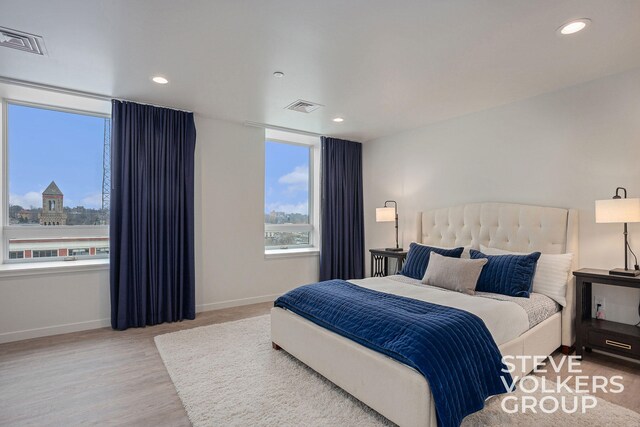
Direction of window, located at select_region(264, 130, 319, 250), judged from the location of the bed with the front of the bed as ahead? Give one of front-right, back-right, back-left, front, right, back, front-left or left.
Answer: right

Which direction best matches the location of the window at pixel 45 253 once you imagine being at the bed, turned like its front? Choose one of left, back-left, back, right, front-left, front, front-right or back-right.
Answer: front-right

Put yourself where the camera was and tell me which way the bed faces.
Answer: facing the viewer and to the left of the viewer

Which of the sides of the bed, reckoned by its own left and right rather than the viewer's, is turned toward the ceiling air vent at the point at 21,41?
front

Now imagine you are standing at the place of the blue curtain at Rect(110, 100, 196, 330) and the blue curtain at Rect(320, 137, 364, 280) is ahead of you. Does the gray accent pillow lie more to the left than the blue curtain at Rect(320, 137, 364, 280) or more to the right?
right

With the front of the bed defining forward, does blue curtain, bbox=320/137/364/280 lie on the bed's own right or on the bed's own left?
on the bed's own right

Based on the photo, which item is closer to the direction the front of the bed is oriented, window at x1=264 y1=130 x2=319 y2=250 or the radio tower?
the radio tower

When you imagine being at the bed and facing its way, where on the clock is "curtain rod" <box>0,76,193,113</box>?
The curtain rod is roughly at 1 o'clock from the bed.

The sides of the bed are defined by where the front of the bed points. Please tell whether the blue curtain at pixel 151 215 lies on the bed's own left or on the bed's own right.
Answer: on the bed's own right
